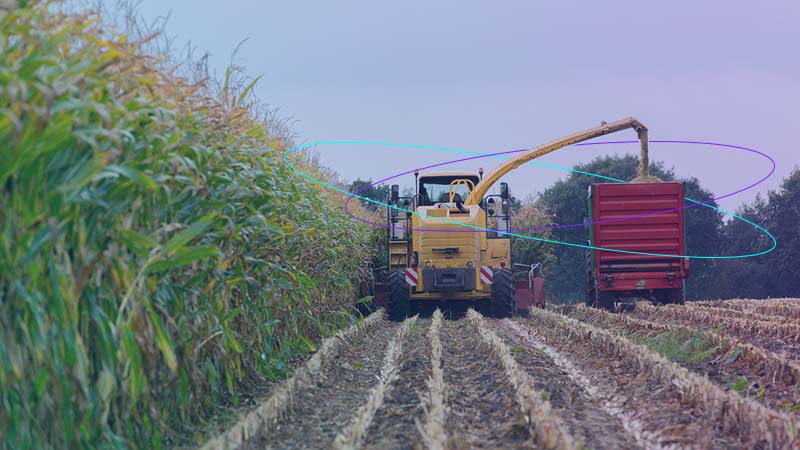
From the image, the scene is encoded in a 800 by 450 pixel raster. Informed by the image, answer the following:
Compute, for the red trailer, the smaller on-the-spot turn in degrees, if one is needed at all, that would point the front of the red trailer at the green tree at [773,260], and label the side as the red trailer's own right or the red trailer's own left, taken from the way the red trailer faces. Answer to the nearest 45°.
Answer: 0° — it already faces it

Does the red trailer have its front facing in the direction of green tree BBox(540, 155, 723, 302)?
yes

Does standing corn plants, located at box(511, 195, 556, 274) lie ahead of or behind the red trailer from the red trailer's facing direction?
ahead

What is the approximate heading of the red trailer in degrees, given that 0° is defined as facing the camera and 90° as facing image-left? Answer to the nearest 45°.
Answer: approximately 180°
